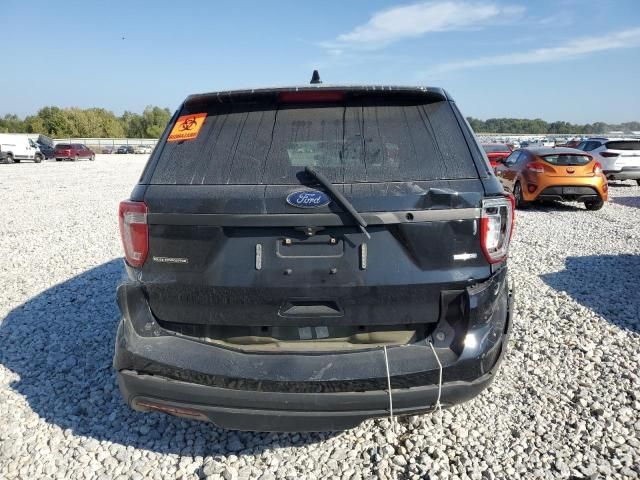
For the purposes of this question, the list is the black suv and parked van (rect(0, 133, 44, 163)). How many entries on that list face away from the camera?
1

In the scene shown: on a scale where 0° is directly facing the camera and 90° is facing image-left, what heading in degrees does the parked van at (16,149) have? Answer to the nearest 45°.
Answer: approximately 270°

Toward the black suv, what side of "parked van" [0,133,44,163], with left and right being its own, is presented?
right

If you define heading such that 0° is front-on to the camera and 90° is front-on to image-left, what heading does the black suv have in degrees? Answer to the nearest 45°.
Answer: approximately 180°

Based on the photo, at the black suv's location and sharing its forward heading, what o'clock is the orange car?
The orange car is roughly at 1 o'clock from the black suv.

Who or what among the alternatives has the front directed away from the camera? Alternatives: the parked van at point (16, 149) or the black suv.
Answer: the black suv

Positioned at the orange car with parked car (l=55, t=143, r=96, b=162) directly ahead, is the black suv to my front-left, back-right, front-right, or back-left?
back-left

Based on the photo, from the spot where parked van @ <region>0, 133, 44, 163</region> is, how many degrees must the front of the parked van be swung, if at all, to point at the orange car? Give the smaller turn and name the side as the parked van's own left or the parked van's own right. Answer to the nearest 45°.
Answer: approximately 90° to the parked van's own right

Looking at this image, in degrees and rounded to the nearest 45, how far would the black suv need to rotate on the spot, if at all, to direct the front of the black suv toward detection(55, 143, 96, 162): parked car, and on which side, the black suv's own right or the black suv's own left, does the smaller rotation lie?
approximately 45° to the black suv's own left

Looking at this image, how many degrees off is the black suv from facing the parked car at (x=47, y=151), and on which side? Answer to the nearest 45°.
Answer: approximately 45° to its left
